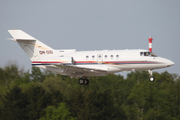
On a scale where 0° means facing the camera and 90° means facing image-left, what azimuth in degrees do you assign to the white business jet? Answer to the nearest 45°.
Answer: approximately 270°
